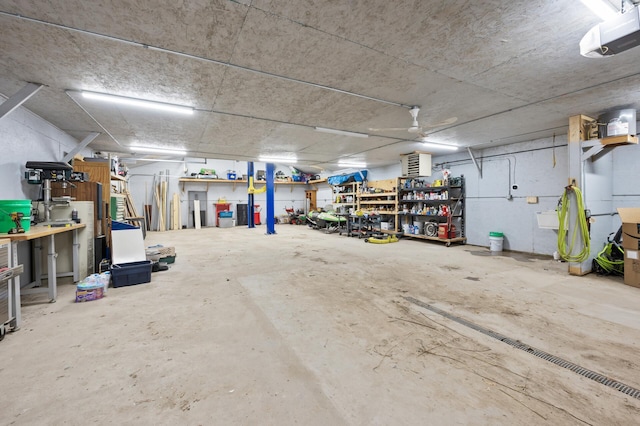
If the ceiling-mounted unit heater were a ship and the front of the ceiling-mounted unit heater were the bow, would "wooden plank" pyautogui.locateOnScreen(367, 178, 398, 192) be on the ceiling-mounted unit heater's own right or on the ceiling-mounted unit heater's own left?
on the ceiling-mounted unit heater's own right

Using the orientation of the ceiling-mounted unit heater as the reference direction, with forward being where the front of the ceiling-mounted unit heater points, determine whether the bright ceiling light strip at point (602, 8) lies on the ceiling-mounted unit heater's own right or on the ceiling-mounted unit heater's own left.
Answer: on the ceiling-mounted unit heater's own left

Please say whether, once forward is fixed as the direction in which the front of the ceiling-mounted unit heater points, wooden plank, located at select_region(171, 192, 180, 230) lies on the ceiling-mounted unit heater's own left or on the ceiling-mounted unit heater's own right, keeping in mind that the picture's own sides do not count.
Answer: on the ceiling-mounted unit heater's own right

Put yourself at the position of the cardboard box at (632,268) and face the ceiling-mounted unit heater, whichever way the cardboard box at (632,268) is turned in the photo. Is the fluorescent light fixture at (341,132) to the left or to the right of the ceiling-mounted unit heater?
left

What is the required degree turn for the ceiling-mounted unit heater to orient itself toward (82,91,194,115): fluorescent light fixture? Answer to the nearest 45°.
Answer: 0° — it already faces it

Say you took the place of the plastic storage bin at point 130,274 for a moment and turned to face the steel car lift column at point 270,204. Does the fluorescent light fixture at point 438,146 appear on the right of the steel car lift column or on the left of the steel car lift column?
right

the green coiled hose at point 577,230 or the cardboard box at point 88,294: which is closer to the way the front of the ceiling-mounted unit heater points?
the cardboard box

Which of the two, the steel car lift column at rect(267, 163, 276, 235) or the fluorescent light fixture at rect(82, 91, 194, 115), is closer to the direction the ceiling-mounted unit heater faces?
the fluorescent light fixture

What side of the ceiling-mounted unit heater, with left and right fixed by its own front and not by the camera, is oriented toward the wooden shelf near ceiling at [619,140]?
left

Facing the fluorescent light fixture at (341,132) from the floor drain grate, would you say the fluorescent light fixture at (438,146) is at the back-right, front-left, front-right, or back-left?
front-right

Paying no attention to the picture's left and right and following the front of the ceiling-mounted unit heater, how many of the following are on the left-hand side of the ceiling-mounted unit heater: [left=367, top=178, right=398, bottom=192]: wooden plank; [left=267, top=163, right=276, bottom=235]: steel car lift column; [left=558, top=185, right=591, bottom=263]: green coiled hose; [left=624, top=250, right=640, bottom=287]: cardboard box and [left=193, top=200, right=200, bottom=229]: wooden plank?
2

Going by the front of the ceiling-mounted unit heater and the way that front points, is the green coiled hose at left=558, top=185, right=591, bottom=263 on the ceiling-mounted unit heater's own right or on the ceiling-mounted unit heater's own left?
on the ceiling-mounted unit heater's own left

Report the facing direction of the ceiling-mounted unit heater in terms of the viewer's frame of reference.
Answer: facing the viewer and to the left of the viewer
